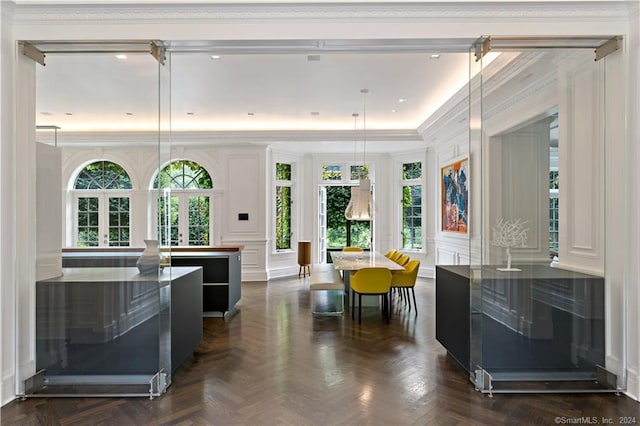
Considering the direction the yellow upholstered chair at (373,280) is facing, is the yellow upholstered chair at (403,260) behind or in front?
in front

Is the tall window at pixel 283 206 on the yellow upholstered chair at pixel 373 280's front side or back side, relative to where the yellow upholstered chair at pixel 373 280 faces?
on the front side

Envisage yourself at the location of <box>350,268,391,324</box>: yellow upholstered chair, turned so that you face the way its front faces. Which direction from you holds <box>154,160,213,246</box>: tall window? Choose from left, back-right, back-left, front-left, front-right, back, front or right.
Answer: front-left

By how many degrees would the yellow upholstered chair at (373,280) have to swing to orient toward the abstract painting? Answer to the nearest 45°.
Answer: approximately 45° to its right

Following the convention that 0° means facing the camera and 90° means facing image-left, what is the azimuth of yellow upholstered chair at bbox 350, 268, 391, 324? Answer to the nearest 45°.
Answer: approximately 180°

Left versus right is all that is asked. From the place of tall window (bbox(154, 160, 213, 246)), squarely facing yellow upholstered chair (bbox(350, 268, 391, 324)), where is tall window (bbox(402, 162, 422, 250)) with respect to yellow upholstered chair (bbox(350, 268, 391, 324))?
left

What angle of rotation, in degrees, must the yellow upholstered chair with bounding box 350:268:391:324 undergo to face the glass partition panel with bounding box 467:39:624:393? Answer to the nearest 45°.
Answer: approximately 135° to its right

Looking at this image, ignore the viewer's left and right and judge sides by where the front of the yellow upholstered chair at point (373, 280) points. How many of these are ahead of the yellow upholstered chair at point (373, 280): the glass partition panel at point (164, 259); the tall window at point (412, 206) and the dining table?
2

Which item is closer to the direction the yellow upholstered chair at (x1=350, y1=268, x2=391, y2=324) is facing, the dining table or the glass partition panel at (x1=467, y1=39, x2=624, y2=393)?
the dining table

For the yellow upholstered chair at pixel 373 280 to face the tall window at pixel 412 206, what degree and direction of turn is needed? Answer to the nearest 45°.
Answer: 0° — it already faces it

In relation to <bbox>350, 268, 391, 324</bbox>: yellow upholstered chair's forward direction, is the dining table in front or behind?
in front

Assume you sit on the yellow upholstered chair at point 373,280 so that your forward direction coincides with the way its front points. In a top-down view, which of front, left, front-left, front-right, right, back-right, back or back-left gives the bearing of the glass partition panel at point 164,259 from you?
back-left

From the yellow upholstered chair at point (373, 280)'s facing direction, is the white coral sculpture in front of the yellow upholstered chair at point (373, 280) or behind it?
behind
